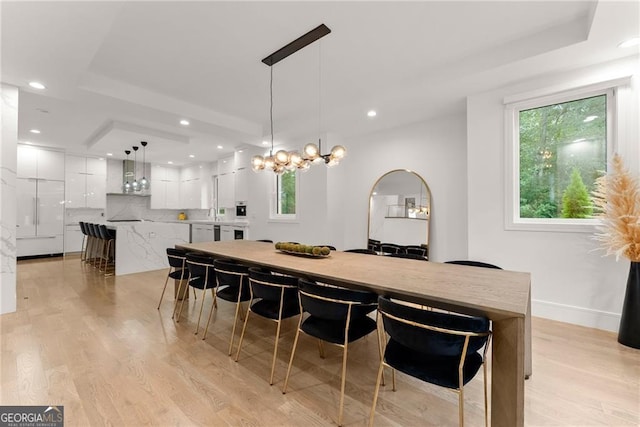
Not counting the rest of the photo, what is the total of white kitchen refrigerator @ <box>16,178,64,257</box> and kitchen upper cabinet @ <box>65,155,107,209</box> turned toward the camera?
2

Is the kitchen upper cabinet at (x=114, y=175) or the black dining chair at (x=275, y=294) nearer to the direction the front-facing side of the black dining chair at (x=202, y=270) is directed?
the kitchen upper cabinet

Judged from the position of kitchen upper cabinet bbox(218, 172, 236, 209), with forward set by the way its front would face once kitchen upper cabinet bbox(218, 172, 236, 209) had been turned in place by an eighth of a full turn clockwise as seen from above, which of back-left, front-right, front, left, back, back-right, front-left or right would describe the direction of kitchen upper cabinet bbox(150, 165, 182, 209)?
front-right

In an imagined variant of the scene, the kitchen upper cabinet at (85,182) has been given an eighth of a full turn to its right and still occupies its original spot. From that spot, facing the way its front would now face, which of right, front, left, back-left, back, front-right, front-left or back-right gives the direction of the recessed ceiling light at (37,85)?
front-left

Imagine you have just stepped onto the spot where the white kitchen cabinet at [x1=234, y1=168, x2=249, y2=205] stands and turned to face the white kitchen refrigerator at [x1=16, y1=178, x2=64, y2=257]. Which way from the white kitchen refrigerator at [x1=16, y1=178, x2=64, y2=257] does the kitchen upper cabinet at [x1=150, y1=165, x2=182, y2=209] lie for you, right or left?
right

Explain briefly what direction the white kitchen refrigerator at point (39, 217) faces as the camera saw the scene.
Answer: facing the viewer

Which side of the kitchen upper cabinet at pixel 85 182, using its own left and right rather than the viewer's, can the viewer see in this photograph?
front

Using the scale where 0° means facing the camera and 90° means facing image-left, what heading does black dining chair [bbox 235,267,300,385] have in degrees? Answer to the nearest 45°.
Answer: approximately 225°

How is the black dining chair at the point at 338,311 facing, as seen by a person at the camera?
facing away from the viewer and to the right of the viewer

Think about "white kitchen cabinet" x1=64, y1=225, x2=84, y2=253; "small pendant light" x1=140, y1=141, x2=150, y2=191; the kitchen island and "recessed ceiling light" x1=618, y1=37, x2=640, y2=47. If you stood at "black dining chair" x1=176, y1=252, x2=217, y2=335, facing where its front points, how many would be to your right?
1

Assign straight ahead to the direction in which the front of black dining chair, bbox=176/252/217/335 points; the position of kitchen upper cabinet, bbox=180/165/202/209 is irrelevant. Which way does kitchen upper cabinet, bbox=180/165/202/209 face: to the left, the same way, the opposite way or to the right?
the opposite way

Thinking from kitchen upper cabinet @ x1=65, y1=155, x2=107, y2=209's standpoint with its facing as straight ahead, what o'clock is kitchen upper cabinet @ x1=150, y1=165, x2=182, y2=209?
kitchen upper cabinet @ x1=150, y1=165, x2=182, y2=209 is roughly at 9 o'clock from kitchen upper cabinet @ x1=65, y1=155, x2=107, y2=209.

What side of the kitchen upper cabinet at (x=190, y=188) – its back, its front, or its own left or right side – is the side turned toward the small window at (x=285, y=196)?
left

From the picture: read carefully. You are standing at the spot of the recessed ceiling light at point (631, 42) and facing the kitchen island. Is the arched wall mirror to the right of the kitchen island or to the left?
right

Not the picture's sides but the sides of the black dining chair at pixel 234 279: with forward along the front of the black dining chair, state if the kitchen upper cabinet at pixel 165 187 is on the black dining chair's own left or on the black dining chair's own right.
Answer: on the black dining chair's own left

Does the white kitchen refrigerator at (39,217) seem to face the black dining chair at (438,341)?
yes

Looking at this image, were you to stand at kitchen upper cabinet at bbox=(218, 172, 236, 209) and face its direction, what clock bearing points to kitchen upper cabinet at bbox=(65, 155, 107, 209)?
kitchen upper cabinet at bbox=(65, 155, 107, 209) is roughly at 2 o'clock from kitchen upper cabinet at bbox=(218, 172, 236, 209).

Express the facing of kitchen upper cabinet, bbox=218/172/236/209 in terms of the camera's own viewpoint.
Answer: facing the viewer and to the left of the viewer
